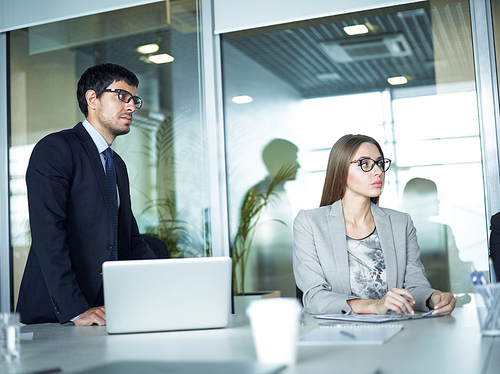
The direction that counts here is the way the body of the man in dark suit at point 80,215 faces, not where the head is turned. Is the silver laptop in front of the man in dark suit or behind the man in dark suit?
in front

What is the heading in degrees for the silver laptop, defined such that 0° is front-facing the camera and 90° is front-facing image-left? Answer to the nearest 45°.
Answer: approximately 180°

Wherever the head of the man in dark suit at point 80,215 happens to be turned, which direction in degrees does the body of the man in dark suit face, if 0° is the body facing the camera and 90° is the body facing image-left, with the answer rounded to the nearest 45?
approximately 315°

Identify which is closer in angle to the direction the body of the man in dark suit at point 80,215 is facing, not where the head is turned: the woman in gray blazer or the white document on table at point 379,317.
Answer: the white document on table

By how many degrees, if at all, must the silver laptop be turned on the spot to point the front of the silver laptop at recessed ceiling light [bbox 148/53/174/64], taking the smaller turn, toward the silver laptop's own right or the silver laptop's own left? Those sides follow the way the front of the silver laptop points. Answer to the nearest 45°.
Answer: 0° — it already faces it

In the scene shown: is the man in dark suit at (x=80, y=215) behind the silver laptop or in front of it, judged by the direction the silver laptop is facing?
in front

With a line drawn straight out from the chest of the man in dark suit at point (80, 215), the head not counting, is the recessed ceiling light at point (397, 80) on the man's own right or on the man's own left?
on the man's own left

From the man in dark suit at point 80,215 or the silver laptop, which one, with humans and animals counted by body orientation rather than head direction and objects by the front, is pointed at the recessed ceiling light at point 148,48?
the silver laptop

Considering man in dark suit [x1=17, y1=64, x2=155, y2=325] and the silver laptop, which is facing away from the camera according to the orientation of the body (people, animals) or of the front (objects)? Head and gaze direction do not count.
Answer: the silver laptop

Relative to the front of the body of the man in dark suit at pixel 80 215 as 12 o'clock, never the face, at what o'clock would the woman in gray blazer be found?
The woman in gray blazer is roughly at 11 o'clock from the man in dark suit.

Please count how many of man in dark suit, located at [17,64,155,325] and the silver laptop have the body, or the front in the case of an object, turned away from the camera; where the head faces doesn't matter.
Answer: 1

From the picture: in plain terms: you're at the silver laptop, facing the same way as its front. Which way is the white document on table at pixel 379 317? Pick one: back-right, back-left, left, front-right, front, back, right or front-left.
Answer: right

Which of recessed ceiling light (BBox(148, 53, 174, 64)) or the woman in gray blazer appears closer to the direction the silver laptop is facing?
the recessed ceiling light
